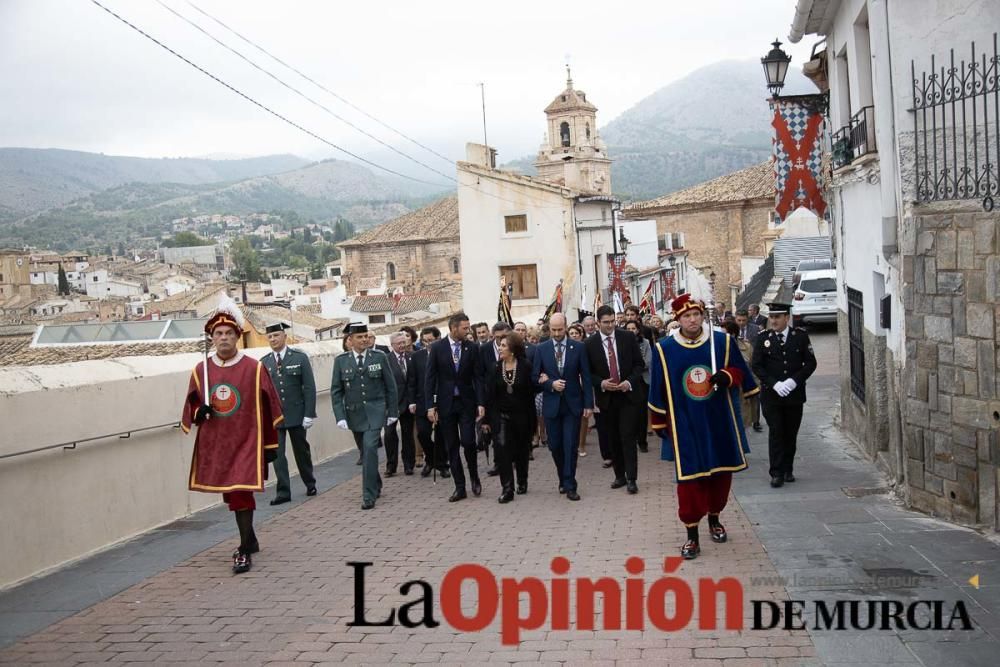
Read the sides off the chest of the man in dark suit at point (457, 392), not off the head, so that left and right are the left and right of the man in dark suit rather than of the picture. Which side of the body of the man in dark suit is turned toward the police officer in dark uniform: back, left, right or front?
left

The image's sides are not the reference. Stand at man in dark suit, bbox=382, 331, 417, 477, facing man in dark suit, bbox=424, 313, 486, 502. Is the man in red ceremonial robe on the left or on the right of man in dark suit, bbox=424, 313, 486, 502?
right

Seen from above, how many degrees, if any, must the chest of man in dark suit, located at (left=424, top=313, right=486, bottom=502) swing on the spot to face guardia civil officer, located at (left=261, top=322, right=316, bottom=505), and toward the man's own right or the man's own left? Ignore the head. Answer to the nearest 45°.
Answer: approximately 90° to the man's own right

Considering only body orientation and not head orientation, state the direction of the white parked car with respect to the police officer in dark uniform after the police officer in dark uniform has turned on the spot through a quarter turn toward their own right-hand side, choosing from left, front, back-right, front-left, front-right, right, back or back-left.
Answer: right

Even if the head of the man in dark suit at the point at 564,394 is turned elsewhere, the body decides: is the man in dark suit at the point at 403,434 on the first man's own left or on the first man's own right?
on the first man's own right

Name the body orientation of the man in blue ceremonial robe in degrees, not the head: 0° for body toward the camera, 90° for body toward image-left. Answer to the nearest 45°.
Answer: approximately 0°

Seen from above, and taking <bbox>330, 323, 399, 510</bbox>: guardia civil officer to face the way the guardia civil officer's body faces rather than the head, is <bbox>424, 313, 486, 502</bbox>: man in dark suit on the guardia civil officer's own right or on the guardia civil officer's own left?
on the guardia civil officer's own left

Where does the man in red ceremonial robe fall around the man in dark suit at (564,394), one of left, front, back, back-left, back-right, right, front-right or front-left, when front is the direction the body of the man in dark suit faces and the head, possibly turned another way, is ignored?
front-right
